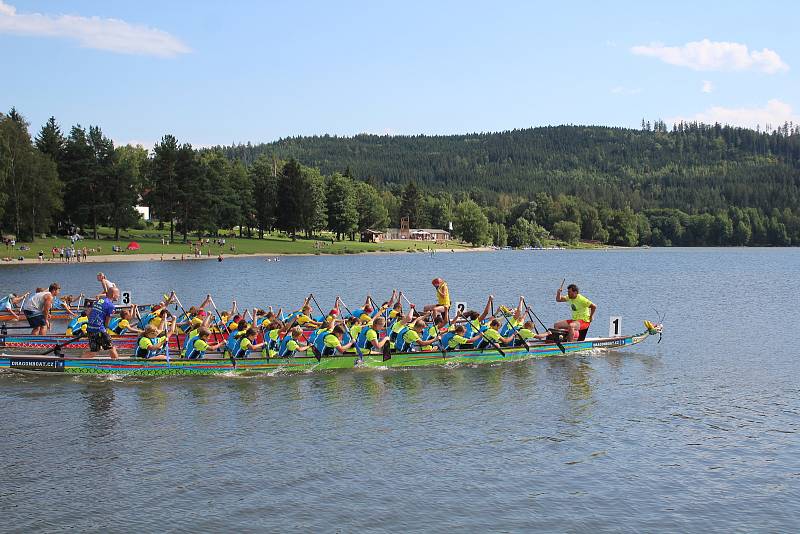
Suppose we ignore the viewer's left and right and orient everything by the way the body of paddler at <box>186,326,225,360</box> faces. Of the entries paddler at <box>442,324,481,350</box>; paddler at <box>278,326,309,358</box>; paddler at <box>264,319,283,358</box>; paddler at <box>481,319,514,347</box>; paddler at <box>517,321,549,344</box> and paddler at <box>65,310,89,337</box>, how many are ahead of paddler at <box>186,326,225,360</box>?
5

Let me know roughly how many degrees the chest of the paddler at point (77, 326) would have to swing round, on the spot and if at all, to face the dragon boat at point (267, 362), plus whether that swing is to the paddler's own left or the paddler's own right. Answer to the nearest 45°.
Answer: approximately 45° to the paddler's own right

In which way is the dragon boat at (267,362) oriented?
to the viewer's right

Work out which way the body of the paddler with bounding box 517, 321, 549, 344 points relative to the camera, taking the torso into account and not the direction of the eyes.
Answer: to the viewer's right

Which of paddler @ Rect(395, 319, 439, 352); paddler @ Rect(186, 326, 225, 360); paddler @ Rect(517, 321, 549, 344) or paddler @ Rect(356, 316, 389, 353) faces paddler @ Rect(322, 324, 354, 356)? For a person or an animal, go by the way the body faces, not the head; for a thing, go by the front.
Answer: paddler @ Rect(186, 326, 225, 360)

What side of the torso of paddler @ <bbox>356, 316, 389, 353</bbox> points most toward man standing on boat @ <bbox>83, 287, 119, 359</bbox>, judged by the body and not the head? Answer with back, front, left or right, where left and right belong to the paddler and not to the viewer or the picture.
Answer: back

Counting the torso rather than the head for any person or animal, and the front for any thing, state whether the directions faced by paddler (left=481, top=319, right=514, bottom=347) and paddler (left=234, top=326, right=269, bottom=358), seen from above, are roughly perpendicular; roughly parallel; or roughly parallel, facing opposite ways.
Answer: roughly parallel

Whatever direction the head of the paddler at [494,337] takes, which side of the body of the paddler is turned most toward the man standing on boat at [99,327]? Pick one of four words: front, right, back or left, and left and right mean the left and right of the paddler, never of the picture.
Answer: back

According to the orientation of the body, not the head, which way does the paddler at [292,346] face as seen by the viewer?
to the viewer's right

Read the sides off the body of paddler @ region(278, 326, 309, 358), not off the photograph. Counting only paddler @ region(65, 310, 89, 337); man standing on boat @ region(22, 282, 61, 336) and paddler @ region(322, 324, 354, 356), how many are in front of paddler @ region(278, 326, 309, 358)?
1

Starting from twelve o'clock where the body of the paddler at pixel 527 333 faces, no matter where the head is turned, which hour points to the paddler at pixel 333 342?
the paddler at pixel 333 342 is roughly at 5 o'clock from the paddler at pixel 527 333.

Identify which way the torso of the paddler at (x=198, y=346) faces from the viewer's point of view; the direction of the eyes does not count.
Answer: to the viewer's right

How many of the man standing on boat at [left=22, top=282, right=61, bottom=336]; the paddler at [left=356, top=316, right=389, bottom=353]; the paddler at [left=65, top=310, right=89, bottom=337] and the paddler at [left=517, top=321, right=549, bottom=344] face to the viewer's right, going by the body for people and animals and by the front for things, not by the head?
4

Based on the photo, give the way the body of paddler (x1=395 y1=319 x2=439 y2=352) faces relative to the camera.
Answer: to the viewer's right

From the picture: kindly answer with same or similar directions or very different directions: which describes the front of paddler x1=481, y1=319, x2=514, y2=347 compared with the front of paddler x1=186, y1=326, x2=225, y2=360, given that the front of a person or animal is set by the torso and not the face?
same or similar directions

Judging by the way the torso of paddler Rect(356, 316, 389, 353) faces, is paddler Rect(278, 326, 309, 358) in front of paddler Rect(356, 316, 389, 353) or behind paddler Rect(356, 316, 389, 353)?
behind

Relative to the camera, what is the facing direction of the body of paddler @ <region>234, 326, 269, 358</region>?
to the viewer's right

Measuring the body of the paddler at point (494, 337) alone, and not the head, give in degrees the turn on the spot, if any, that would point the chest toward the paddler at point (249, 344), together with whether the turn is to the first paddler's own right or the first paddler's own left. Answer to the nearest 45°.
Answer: approximately 135° to the first paddler's own right

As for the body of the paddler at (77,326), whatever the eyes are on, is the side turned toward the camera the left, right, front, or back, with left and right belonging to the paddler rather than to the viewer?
right

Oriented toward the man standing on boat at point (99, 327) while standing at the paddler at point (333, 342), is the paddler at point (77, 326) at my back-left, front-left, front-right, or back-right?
front-right

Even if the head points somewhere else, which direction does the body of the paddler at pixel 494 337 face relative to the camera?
to the viewer's right

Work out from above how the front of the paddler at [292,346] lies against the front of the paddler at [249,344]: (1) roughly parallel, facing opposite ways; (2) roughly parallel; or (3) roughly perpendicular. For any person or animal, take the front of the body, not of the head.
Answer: roughly parallel
